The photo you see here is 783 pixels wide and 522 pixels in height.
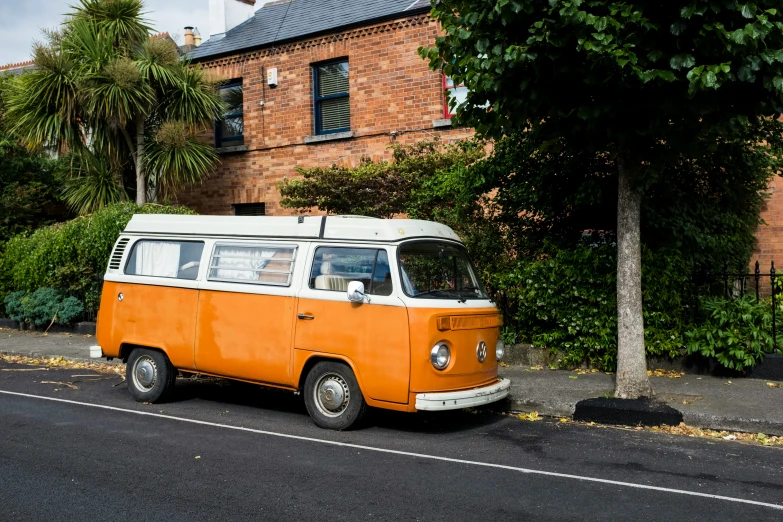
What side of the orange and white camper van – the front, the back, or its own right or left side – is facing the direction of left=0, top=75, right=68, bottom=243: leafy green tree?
back

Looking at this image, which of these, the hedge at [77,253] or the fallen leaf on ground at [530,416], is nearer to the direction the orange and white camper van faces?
the fallen leaf on ground

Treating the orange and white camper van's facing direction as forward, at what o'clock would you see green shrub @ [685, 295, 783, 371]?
The green shrub is roughly at 10 o'clock from the orange and white camper van.

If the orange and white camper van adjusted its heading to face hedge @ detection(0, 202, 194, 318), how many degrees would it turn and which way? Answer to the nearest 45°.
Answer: approximately 180°

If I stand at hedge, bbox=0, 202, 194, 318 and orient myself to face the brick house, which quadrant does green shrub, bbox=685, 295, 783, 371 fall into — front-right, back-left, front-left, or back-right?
front-right

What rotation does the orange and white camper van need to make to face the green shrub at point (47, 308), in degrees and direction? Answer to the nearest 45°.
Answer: approximately 180°

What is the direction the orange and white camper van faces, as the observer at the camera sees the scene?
facing the viewer and to the right of the viewer

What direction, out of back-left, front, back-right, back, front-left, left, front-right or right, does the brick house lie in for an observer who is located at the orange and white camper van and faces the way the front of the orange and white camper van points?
back-left

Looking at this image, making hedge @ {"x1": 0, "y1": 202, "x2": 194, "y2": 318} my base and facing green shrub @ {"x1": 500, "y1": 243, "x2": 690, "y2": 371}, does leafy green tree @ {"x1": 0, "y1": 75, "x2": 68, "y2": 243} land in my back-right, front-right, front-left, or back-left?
back-left

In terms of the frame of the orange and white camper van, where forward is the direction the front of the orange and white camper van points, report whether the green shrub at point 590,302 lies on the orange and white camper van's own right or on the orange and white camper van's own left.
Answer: on the orange and white camper van's own left
